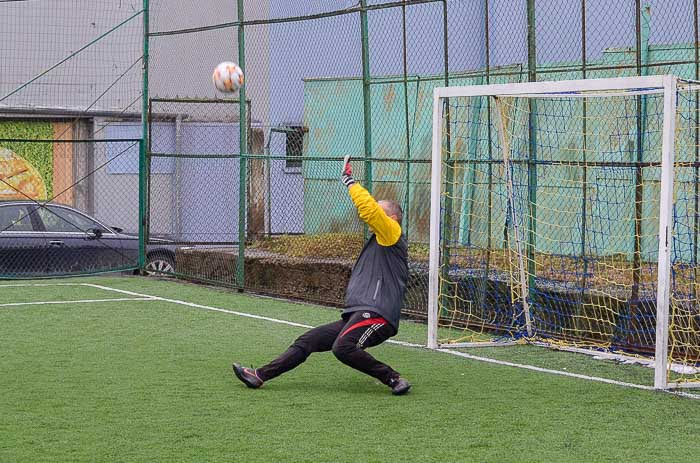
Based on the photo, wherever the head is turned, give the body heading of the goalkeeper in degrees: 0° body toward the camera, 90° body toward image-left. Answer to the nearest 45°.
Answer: approximately 90°

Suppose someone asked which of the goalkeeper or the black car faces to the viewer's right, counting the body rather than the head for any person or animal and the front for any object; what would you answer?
the black car

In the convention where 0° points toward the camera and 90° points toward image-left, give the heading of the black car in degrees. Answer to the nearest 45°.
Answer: approximately 270°

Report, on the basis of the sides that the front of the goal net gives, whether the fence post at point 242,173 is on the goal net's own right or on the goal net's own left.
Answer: on the goal net's own right

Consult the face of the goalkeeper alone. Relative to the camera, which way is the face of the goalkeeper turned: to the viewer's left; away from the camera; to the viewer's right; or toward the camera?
to the viewer's left

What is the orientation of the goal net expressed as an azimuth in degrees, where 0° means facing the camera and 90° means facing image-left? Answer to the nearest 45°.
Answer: approximately 45°

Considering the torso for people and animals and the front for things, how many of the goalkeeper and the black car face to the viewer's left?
1

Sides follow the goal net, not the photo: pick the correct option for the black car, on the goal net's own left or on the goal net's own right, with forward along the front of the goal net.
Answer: on the goal net's own right

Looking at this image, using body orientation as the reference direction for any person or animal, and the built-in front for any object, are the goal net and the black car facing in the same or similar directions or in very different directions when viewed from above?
very different directions

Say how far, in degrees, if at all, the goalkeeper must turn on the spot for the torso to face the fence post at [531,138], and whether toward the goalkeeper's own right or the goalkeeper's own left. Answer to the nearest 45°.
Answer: approximately 135° to the goalkeeper's own right

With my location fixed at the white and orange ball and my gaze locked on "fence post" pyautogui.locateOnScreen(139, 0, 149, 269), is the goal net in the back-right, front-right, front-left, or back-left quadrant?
back-right
